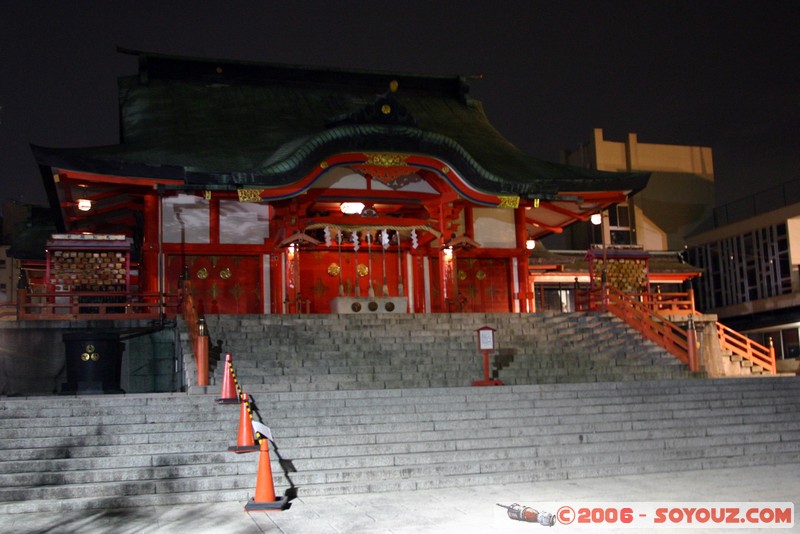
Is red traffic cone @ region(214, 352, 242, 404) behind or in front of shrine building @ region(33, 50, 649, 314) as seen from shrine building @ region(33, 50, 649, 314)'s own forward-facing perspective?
in front

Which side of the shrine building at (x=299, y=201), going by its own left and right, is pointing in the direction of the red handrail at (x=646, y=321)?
left

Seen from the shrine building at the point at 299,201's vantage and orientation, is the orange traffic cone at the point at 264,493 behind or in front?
in front

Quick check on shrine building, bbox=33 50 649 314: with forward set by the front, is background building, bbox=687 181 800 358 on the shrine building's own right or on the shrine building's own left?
on the shrine building's own left

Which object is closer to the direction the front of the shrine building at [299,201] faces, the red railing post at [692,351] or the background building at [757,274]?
the red railing post

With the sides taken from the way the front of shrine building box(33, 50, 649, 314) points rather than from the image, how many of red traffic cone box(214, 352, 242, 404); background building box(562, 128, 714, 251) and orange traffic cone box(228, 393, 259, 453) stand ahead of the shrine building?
2

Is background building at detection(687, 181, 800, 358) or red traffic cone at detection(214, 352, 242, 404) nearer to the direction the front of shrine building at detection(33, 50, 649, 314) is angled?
the red traffic cone

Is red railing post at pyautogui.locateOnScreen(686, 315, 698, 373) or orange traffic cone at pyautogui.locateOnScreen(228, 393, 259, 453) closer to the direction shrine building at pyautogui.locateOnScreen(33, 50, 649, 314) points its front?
the orange traffic cone

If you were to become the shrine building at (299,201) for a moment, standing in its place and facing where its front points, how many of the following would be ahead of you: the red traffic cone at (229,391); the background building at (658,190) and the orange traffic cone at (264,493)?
2

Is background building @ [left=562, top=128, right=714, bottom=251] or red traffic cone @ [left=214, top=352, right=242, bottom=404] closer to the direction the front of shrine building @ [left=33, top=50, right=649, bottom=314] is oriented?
the red traffic cone

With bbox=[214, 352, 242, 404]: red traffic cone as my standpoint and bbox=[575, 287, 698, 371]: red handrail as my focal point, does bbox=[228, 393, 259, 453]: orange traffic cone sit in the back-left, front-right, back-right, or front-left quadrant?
back-right

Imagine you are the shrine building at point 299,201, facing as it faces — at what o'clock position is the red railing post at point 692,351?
The red railing post is roughly at 10 o'clock from the shrine building.

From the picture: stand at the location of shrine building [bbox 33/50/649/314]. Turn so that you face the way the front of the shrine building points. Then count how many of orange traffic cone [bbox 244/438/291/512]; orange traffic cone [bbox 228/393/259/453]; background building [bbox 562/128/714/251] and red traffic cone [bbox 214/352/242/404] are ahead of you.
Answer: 3

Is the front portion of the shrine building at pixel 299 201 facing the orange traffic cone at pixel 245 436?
yes

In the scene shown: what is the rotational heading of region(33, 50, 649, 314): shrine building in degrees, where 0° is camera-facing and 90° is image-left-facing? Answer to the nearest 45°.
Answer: approximately 0°

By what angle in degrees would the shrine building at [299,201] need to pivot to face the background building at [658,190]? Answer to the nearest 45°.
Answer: approximately 135° to its left
